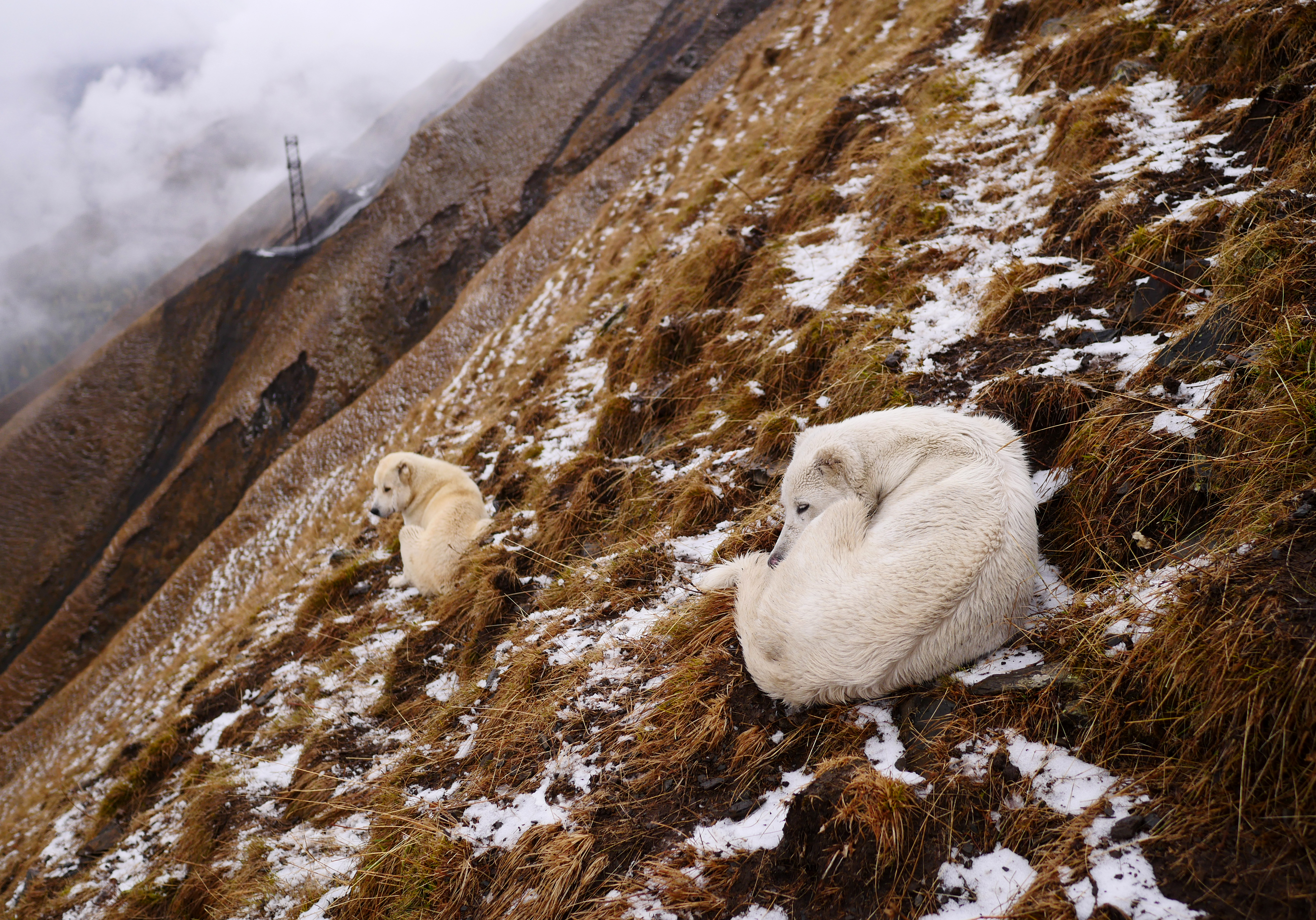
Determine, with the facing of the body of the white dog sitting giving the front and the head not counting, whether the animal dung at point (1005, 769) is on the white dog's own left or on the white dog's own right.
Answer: on the white dog's own left

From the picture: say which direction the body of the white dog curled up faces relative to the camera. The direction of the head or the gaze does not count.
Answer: to the viewer's left

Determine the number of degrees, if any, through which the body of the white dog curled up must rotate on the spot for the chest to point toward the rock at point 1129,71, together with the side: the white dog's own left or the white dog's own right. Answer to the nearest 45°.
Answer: approximately 135° to the white dog's own right

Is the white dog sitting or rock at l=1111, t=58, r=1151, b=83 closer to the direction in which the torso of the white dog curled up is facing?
the white dog sitting

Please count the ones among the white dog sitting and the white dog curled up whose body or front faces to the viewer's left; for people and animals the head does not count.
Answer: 2

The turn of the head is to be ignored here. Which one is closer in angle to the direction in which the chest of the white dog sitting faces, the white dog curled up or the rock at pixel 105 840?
the rock

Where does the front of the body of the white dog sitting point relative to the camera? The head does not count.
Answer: to the viewer's left

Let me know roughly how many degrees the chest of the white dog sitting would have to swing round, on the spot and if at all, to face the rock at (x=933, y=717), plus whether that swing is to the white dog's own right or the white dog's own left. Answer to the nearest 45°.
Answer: approximately 90° to the white dog's own left
